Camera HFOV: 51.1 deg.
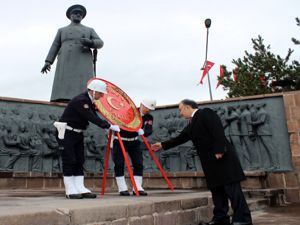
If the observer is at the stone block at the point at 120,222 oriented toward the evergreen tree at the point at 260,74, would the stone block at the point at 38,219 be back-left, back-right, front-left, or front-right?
back-left

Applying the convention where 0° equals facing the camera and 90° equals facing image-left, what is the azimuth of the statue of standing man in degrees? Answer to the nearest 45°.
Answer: approximately 0°

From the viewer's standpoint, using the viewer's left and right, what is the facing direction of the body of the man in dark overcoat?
facing to the left of the viewer

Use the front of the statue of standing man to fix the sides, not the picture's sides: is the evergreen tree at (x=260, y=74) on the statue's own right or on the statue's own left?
on the statue's own left

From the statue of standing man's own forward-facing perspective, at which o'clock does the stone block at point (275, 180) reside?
The stone block is roughly at 10 o'clock from the statue of standing man.

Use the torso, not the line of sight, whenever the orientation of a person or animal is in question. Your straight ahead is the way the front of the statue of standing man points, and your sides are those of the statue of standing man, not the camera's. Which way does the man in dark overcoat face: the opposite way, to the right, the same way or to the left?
to the right

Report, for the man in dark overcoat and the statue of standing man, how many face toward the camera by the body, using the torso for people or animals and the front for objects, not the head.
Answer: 1

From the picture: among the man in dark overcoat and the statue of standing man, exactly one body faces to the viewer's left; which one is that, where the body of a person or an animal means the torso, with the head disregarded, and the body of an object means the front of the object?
the man in dark overcoat

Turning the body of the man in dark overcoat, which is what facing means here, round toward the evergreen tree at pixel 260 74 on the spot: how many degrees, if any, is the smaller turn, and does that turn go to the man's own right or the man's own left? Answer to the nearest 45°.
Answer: approximately 90° to the man's own right
